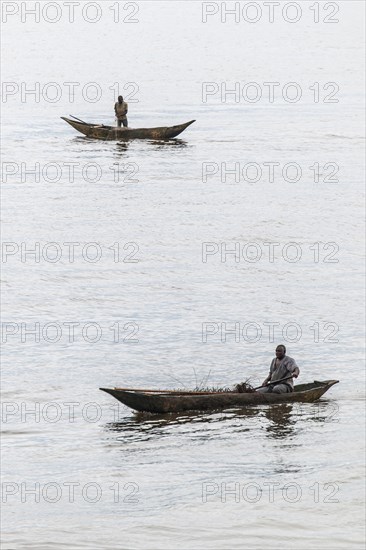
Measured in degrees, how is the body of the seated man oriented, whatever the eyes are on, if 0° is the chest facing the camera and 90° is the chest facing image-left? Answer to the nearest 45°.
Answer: approximately 45°

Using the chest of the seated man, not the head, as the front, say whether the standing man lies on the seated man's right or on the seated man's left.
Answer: on the seated man's right
